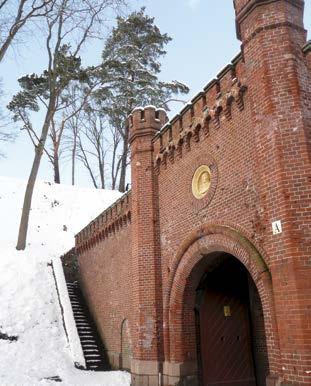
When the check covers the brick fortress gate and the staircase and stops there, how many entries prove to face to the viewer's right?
0

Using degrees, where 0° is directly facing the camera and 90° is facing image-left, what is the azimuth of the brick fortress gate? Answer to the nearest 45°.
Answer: approximately 45°

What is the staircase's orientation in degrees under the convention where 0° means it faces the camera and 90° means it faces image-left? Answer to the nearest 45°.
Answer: approximately 0°

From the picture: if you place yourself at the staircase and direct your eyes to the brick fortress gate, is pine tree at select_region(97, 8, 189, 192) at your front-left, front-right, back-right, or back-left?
back-left

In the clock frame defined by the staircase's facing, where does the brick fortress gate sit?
The brick fortress gate is roughly at 11 o'clock from the staircase.

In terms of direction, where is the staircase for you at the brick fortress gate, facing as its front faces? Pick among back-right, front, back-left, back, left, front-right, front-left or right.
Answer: right
